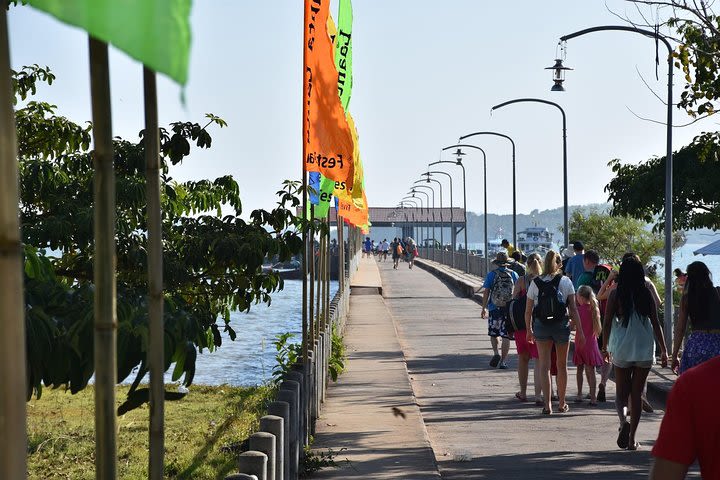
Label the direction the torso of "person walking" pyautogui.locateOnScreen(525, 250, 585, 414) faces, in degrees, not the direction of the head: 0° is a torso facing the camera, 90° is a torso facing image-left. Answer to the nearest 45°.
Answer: approximately 180°

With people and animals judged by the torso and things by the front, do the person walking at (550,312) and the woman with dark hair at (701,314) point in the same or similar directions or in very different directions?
same or similar directions

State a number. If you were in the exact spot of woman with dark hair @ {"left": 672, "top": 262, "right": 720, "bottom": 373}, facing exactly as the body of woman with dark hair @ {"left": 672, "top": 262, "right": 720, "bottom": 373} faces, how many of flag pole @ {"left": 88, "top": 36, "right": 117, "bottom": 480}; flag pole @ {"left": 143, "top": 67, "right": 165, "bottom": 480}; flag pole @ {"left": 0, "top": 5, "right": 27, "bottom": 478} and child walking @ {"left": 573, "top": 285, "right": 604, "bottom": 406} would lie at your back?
3

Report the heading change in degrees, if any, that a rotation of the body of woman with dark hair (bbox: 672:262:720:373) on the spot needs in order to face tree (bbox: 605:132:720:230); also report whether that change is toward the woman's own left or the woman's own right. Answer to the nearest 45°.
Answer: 0° — they already face it

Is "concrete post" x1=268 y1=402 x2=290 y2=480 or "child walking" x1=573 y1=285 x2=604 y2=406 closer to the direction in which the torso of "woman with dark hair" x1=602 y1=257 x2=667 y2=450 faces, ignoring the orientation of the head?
the child walking

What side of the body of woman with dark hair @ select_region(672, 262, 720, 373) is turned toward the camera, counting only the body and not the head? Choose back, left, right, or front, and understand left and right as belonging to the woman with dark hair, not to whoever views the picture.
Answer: back

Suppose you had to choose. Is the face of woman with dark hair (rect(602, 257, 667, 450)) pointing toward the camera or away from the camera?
away from the camera

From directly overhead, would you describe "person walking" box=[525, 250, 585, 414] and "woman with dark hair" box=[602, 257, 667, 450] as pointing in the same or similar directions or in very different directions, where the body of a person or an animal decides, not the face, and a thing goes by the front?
same or similar directions

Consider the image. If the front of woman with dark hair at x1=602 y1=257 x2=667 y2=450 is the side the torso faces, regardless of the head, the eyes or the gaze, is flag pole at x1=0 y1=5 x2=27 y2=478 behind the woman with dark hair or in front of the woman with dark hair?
behind

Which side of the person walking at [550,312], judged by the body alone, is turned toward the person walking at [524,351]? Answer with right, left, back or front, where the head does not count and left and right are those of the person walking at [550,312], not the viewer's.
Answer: front

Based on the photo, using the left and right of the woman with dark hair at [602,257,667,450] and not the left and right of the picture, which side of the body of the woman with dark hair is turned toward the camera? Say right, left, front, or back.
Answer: back
